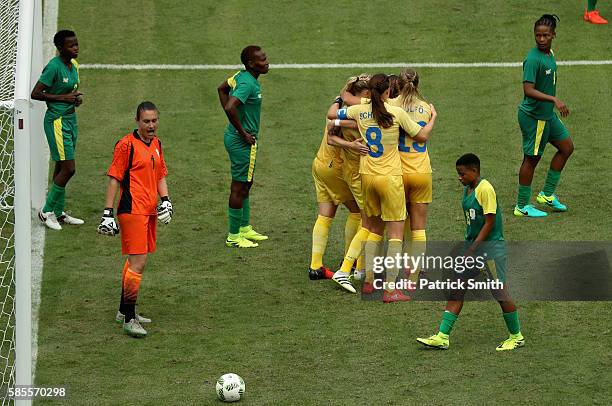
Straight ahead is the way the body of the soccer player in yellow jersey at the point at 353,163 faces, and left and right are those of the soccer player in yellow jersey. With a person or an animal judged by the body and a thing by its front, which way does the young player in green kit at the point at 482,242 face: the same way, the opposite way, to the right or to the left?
the opposite way

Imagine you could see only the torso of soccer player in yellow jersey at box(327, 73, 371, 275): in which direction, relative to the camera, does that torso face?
to the viewer's right

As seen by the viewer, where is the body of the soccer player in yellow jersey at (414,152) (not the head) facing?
away from the camera

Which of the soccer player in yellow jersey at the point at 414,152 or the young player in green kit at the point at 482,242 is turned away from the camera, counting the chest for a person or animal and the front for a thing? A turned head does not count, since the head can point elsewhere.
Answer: the soccer player in yellow jersey

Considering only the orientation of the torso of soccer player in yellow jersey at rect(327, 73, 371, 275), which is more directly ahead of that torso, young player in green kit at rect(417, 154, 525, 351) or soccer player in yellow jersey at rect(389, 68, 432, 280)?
the soccer player in yellow jersey

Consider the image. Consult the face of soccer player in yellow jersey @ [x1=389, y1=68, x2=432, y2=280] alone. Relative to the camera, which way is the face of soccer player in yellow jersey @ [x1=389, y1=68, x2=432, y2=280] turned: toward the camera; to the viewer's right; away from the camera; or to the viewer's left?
away from the camera
